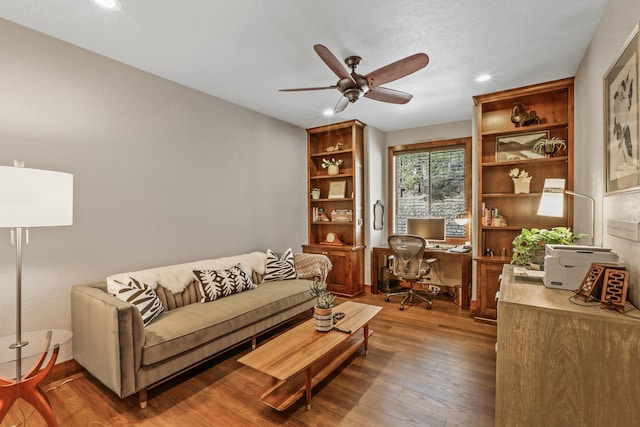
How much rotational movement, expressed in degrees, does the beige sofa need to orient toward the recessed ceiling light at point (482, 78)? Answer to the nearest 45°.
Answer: approximately 45° to its left

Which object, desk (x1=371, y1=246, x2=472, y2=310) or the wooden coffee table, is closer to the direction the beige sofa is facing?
the wooden coffee table

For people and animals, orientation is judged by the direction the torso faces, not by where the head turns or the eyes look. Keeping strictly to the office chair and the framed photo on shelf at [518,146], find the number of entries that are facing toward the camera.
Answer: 1

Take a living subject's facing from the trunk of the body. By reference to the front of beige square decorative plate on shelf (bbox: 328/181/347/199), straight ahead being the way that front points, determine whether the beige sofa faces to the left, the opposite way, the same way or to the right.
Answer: to the left

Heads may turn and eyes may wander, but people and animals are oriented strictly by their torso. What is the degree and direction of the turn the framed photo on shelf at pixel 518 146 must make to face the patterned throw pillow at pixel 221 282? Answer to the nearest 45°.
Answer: approximately 45° to its right

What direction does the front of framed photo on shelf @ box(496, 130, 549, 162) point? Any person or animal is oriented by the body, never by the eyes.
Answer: toward the camera

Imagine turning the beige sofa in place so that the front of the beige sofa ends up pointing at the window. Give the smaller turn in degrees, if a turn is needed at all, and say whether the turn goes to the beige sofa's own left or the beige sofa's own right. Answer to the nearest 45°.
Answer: approximately 45° to the beige sofa's own left

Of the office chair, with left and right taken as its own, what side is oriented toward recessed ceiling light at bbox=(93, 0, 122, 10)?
back

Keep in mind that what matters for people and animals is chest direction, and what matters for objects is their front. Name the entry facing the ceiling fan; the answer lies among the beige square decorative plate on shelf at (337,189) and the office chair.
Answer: the beige square decorative plate on shelf

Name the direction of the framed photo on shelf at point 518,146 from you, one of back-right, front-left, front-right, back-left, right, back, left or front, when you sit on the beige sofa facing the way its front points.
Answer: front-left

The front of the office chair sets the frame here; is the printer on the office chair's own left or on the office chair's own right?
on the office chair's own right

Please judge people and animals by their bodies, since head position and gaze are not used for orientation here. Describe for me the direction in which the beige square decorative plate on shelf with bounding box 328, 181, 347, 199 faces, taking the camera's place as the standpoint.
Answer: facing the viewer

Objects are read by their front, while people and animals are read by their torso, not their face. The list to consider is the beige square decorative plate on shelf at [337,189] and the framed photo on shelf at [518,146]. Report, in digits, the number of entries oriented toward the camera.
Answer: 2

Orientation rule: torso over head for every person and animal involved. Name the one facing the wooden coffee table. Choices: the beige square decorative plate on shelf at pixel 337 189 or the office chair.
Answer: the beige square decorative plate on shelf

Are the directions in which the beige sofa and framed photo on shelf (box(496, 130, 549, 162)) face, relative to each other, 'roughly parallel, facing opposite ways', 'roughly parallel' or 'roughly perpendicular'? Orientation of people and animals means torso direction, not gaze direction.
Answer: roughly perpendicular

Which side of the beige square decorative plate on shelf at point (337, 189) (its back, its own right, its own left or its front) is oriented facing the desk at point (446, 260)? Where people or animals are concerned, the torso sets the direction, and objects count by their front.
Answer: left

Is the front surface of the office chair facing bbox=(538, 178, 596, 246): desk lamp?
no

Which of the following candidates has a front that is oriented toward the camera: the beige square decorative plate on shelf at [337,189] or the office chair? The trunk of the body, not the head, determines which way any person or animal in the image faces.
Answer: the beige square decorative plate on shelf
